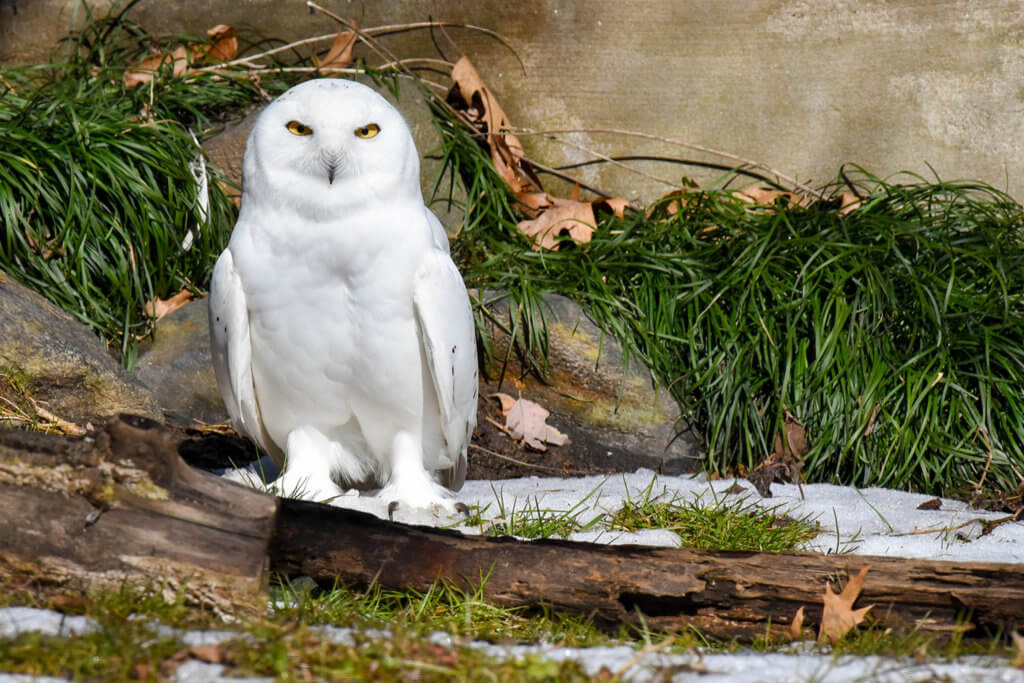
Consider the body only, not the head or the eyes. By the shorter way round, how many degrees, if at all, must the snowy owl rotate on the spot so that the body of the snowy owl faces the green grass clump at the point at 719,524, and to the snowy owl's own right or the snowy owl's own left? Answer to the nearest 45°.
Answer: approximately 90° to the snowy owl's own left

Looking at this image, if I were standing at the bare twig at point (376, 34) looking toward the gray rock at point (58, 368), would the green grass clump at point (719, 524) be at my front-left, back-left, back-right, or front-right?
front-left

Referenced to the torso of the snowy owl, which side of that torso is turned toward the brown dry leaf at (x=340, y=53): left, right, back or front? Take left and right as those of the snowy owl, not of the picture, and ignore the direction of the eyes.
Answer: back

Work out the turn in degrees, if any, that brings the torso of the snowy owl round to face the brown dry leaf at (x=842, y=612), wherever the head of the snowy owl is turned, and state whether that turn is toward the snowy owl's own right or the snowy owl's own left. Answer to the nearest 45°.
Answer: approximately 45° to the snowy owl's own left

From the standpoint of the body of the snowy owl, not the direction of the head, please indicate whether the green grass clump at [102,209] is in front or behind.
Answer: behind

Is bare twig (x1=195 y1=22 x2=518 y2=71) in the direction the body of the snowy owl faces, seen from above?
no

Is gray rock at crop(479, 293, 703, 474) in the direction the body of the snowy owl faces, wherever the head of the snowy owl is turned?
no

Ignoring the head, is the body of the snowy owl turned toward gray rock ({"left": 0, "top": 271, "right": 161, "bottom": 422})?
no

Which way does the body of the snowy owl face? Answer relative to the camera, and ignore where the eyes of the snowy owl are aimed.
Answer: toward the camera

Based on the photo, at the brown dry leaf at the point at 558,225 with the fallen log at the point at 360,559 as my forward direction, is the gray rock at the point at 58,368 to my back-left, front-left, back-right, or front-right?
front-right
